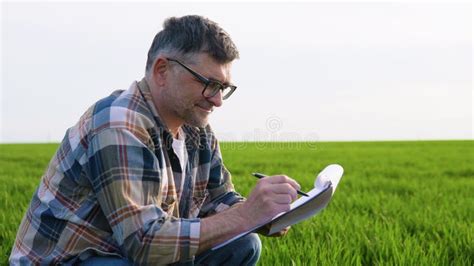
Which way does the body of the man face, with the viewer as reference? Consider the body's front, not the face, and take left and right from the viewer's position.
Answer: facing the viewer and to the right of the viewer

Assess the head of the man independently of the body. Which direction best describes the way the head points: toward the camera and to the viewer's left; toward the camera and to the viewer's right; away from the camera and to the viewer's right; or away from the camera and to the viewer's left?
toward the camera and to the viewer's right
